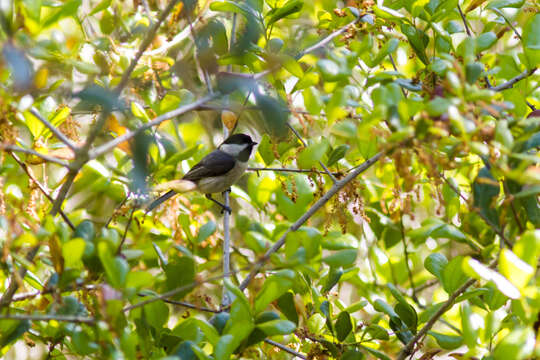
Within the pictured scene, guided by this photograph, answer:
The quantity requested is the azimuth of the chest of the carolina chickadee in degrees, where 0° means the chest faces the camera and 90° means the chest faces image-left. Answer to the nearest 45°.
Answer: approximately 270°

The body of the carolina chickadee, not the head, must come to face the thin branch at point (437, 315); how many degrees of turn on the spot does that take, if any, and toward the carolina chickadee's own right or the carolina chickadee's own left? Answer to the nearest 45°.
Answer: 0° — it already faces it

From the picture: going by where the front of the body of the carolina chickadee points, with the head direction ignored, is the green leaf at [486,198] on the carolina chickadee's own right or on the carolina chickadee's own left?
on the carolina chickadee's own right

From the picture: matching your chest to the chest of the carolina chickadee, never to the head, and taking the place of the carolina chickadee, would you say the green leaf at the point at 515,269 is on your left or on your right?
on your right
